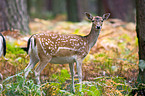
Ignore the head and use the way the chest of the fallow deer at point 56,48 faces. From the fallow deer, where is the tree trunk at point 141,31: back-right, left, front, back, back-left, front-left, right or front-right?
front

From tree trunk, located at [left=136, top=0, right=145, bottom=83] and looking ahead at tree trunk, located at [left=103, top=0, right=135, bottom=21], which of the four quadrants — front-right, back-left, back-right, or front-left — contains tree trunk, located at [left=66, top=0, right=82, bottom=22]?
front-left

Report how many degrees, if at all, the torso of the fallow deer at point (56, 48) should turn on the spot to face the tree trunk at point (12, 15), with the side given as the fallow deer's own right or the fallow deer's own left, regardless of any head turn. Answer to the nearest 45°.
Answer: approximately 135° to the fallow deer's own left

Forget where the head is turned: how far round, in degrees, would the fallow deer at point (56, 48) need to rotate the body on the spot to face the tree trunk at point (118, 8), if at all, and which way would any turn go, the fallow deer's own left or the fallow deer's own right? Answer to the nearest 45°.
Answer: approximately 90° to the fallow deer's own left

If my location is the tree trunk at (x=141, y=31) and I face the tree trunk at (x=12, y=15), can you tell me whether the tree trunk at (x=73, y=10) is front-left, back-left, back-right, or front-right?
front-right

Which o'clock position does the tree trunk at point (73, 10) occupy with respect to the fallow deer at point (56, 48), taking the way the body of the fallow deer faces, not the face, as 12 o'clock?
The tree trunk is roughly at 9 o'clock from the fallow deer.

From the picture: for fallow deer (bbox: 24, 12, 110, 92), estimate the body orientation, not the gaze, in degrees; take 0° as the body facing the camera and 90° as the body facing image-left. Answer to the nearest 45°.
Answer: approximately 270°

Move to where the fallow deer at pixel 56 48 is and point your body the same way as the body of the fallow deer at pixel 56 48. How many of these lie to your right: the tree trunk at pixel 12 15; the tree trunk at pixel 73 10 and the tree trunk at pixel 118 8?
0

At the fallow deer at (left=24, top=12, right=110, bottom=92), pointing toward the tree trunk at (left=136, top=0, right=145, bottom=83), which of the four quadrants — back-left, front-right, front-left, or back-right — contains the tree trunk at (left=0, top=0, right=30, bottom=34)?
back-left

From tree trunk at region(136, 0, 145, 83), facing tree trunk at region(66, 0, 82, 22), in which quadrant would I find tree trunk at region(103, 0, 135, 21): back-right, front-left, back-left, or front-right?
front-right
